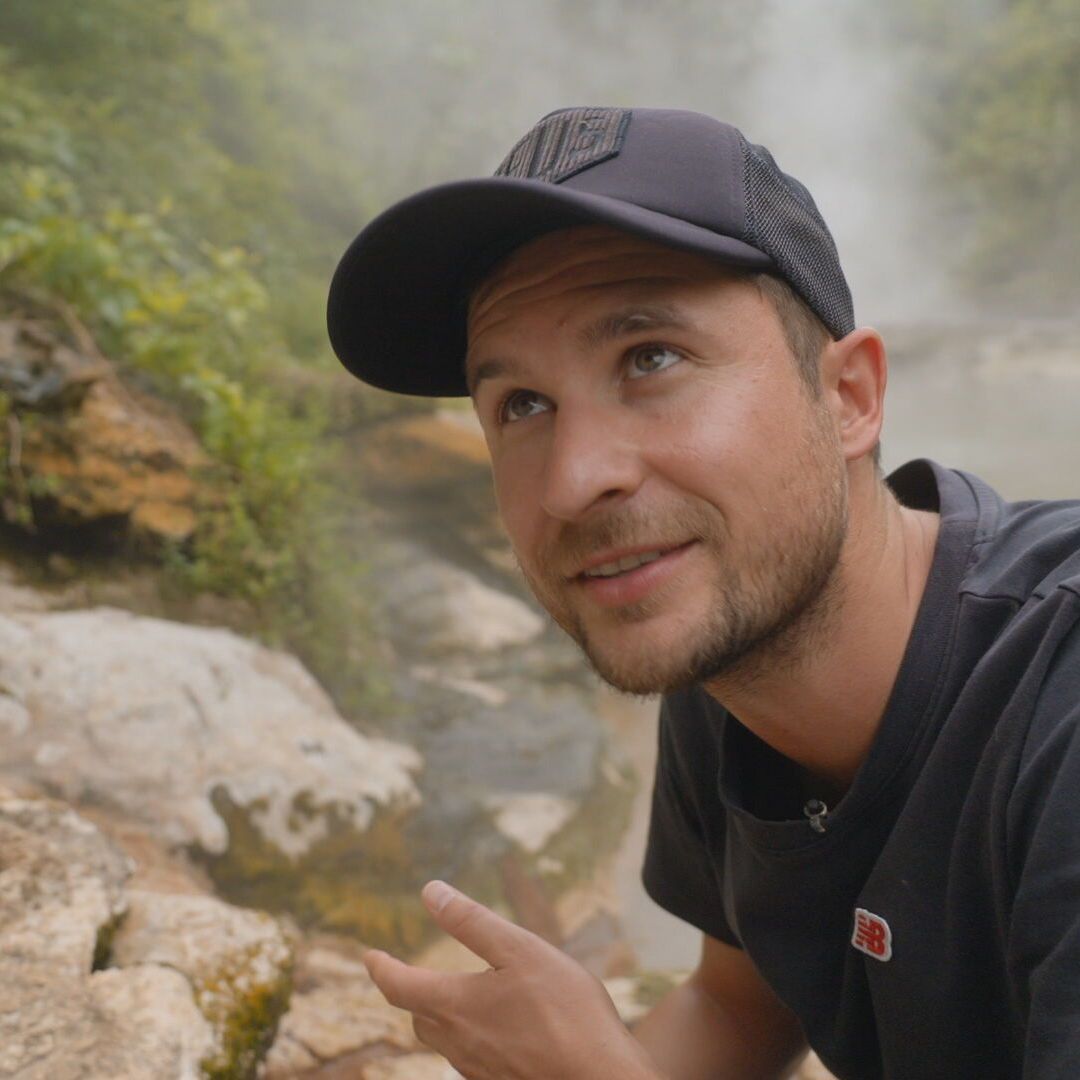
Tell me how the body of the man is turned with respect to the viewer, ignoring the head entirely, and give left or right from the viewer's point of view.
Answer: facing the viewer and to the left of the viewer

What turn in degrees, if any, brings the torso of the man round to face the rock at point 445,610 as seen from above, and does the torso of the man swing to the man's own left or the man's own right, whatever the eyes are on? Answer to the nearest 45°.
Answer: approximately 135° to the man's own right

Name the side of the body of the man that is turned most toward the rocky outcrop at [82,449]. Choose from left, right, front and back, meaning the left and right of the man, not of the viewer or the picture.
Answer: right

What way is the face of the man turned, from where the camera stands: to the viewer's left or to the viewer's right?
to the viewer's left

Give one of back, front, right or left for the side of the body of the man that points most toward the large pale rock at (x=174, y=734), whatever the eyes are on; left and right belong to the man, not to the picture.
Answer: right
